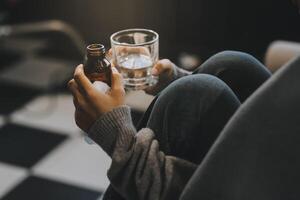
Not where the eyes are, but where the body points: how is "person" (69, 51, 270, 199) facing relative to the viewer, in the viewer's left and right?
facing away from the viewer and to the left of the viewer
